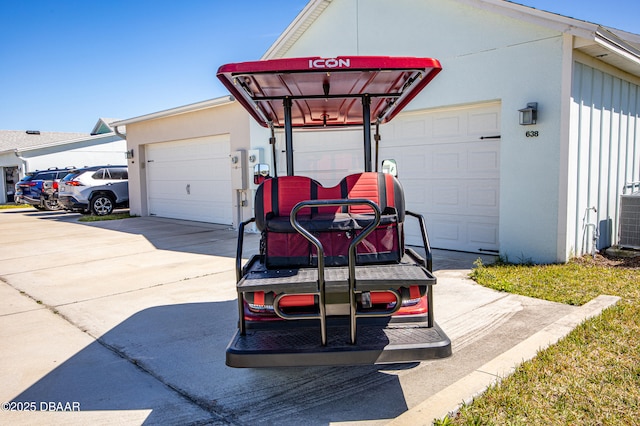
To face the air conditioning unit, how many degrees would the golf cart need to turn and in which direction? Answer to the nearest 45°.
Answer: approximately 45° to its right

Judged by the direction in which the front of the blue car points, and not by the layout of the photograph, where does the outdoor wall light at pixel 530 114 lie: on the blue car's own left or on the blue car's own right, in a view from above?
on the blue car's own right

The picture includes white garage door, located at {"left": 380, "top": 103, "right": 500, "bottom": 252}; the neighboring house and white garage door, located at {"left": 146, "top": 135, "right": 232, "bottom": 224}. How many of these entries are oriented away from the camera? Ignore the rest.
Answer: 0

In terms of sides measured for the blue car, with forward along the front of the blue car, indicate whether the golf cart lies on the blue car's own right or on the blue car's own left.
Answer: on the blue car's own right

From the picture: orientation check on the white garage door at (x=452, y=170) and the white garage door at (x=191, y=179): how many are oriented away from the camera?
0

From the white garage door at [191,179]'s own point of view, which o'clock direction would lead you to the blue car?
The blue car is roughly at 3 o'clock from the white garage door.

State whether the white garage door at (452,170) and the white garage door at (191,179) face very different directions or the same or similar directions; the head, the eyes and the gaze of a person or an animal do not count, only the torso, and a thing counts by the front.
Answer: same or similar directions

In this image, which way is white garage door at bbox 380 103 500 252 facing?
toward the camera

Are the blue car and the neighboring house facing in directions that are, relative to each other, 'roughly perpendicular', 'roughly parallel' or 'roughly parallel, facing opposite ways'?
roughly parallel, facing opposite ways

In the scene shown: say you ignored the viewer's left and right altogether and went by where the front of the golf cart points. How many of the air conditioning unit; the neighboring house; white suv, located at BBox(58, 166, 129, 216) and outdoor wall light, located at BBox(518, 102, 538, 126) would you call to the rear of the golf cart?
0

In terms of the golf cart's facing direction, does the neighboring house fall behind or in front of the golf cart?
in front

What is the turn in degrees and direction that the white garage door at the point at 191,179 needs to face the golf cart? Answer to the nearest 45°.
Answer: approximately 45° to its left

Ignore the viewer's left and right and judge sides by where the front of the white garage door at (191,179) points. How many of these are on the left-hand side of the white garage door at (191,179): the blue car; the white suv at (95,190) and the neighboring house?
0

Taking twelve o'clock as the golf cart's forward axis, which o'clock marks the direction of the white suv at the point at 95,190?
The white suv is roughly at 11 o'clock from the golf cart.

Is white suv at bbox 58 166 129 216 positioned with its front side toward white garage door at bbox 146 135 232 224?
no

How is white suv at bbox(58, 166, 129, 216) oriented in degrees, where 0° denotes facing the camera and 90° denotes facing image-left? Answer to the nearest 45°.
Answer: approximately 225°

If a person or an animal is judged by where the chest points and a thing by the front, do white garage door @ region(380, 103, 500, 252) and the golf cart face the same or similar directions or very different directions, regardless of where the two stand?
very different directions

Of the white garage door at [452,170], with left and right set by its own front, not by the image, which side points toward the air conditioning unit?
left

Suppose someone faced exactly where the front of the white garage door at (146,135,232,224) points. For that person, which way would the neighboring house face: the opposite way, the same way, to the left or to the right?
the same way

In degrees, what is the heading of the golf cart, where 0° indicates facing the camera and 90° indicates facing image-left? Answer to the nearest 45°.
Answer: approximately 180°

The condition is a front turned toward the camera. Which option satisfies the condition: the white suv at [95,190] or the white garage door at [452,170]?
the white garage door

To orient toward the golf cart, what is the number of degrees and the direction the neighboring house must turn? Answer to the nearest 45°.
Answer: approximately 45° to its left
